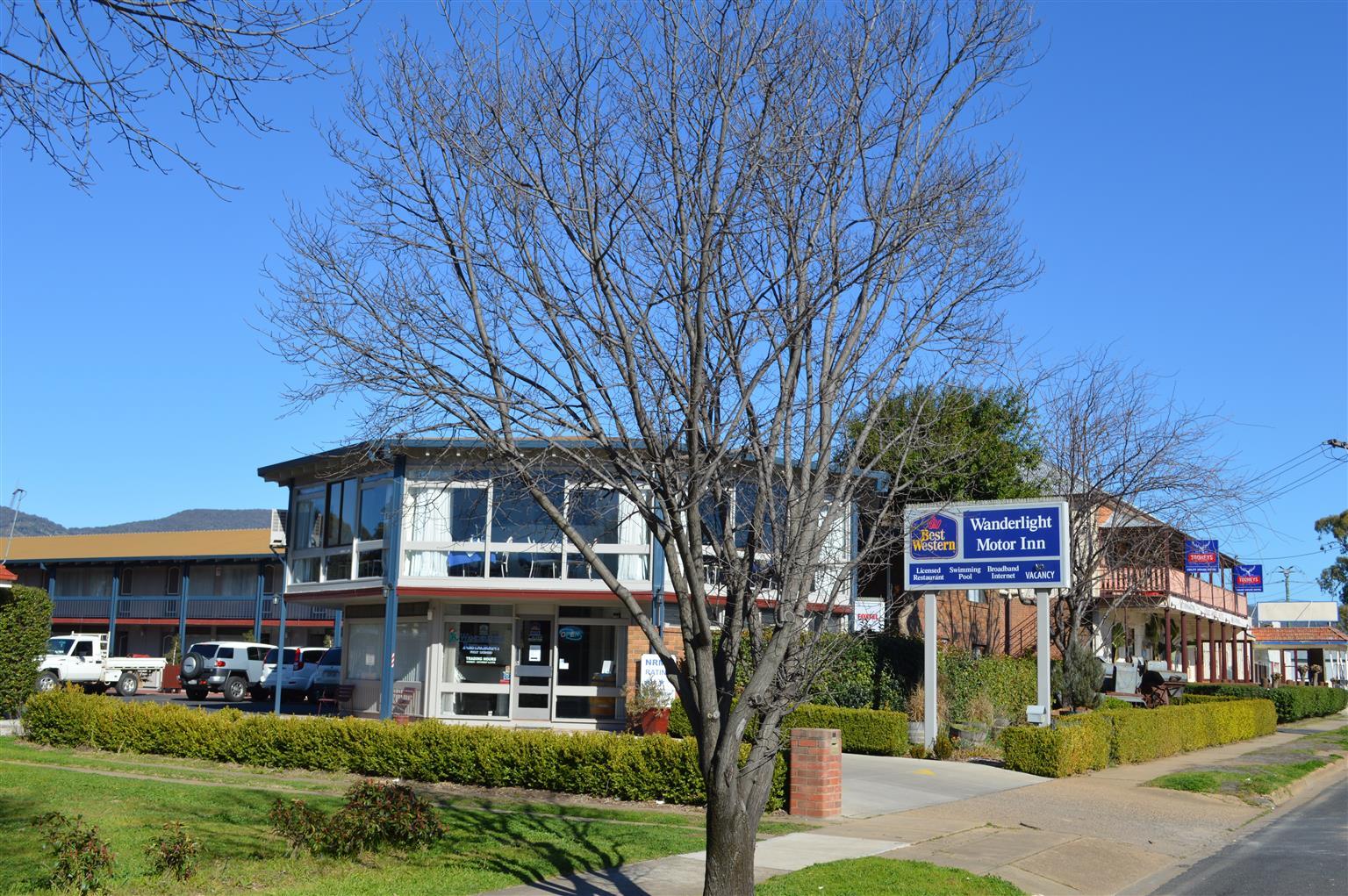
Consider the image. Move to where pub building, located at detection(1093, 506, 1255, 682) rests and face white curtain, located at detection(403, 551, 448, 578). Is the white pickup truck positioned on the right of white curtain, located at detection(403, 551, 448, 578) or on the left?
right

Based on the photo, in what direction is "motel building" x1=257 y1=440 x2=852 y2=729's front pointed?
toward the camera

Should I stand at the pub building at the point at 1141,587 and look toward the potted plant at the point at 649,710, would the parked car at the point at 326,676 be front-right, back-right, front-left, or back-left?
front-right

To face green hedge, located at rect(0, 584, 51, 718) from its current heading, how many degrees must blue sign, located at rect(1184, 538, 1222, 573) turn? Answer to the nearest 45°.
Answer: approximately 45° to its right

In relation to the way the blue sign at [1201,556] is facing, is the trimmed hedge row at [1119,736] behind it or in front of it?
in front

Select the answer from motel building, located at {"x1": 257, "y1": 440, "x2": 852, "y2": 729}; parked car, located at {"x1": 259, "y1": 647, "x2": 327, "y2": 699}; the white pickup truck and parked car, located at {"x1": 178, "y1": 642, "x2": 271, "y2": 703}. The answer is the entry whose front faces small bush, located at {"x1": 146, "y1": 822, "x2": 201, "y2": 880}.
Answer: the motel building

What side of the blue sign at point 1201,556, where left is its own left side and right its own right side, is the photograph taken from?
front

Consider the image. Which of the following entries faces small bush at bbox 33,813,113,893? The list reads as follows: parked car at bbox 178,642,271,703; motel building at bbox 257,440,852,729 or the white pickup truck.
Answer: the motel building

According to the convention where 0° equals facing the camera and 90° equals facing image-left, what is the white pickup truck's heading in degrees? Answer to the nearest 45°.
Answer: approximately 90°

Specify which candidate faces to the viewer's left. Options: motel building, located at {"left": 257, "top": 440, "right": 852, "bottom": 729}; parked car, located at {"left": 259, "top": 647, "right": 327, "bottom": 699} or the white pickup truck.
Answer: the white pickup truck

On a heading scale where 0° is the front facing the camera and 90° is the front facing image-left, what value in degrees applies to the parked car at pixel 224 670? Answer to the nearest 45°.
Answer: approximately 225°

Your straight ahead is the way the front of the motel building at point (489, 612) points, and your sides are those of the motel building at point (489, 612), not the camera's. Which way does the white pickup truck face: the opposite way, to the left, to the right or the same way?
to the right

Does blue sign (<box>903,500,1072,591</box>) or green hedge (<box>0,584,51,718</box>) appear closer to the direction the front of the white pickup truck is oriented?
the green hedge

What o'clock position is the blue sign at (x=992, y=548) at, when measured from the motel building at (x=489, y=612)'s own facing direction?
The blue sign is roughly at 10 o'clock from the motel building.
